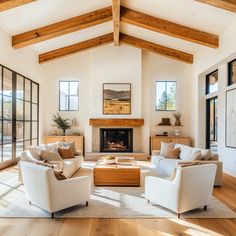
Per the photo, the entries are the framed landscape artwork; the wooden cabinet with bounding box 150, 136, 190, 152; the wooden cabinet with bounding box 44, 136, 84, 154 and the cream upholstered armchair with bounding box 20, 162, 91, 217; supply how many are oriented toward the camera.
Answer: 3

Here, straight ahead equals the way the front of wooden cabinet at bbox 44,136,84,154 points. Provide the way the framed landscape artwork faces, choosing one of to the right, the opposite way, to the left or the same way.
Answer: the same way

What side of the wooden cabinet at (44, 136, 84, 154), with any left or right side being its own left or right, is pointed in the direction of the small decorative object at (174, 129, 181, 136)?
left

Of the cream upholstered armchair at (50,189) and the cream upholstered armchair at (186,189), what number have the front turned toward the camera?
0

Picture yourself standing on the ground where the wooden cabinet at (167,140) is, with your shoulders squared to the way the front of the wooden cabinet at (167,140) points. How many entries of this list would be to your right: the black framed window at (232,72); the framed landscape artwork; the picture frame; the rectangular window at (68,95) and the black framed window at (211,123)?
2

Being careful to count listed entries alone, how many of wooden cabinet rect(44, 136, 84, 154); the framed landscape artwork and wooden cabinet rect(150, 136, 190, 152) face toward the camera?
3

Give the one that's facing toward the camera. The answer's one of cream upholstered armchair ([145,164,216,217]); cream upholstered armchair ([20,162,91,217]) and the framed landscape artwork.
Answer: the framed landscape artwork

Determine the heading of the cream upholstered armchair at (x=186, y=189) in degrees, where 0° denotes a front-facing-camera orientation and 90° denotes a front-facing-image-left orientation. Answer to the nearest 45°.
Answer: approximately 135°

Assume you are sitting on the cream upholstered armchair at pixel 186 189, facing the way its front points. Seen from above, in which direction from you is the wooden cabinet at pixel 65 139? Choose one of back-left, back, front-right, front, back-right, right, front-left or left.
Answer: front

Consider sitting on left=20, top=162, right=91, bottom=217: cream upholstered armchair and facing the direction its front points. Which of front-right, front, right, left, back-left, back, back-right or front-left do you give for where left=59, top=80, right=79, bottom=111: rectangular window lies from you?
front-left

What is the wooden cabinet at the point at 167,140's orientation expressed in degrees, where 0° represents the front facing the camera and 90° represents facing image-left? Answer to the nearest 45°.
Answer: approximately 0°

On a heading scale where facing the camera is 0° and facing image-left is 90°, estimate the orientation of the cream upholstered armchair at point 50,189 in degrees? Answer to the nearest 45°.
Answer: approximately 225°

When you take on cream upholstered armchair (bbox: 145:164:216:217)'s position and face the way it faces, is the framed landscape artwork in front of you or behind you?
in front

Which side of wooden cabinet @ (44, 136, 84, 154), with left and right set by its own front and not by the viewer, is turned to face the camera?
front

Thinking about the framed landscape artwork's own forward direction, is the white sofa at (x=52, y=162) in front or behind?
in front

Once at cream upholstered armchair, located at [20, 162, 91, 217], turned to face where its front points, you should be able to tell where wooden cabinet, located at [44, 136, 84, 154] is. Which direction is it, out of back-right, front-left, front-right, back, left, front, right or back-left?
front-left

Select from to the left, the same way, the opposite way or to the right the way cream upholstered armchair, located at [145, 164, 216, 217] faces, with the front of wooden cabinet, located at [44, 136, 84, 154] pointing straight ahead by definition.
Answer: the opposite way
